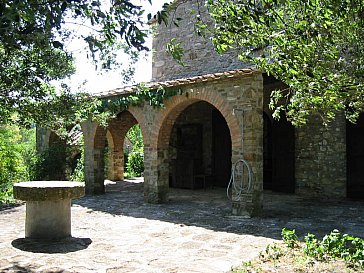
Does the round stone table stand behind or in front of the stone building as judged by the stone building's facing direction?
in front

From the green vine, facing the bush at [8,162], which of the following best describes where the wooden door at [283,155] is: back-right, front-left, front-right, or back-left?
back-right

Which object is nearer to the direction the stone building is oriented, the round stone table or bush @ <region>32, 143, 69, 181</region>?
the round stone table

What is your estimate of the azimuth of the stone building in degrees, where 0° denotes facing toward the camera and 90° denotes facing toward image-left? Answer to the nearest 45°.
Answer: approximately 45°

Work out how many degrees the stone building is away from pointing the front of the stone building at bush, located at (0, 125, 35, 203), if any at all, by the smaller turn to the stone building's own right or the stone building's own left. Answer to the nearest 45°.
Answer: approximately 45° to the stone building's own right
